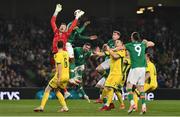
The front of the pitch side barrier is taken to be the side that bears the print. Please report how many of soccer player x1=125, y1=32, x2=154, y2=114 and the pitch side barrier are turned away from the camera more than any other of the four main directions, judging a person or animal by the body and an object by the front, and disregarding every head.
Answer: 1

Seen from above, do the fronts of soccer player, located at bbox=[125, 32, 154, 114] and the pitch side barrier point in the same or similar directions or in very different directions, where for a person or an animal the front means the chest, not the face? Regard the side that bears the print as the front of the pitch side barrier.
very different directions

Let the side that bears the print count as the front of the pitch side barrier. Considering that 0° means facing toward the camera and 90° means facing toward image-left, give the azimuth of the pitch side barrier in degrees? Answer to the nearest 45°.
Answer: approximately 0°

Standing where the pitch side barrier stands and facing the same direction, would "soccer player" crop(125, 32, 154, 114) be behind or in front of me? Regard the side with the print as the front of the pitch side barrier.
in front

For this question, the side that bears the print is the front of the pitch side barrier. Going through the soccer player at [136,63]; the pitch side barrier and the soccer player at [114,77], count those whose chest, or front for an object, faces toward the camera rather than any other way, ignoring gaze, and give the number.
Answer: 1

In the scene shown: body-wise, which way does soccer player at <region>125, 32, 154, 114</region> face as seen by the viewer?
away from the camera
